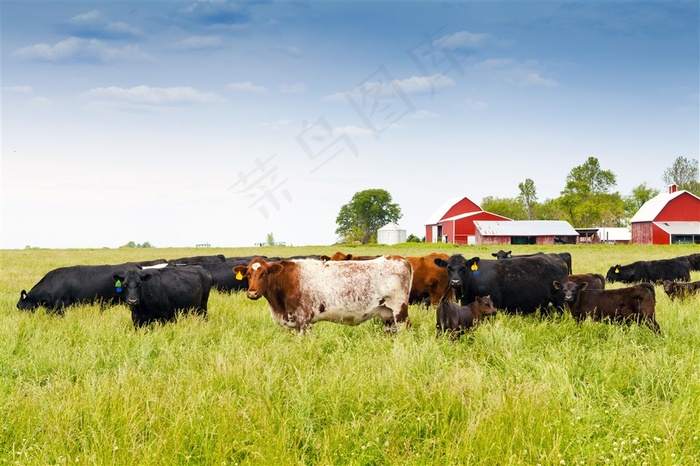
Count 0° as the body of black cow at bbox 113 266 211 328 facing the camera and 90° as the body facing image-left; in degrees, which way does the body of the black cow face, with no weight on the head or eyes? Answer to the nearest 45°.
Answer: approximately 45°

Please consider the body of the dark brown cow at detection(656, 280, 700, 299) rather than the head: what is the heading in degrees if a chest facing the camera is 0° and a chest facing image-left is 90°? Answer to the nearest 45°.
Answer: approximately 90°

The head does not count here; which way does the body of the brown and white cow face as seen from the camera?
to the viewer's left

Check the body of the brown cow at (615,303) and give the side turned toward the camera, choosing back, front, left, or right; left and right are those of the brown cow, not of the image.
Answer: left

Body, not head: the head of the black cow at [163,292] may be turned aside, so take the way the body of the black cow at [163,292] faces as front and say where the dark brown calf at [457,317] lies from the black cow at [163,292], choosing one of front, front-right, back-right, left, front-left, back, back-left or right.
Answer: left

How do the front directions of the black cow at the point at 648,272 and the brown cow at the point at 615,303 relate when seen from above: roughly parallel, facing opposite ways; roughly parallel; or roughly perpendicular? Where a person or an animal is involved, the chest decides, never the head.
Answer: roughly parallel

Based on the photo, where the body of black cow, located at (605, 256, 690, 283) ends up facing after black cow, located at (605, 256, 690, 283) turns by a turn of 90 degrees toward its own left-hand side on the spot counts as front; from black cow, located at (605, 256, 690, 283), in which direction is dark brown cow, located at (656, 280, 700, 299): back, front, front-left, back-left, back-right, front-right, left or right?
front

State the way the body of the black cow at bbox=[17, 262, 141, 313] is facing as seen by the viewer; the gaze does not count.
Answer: to the viewer's left

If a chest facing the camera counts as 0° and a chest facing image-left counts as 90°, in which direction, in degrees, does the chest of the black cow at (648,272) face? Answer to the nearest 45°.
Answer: approximately 90°

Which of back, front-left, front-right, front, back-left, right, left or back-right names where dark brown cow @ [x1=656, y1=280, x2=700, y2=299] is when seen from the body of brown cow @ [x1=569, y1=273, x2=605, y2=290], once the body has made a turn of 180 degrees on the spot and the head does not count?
front-left

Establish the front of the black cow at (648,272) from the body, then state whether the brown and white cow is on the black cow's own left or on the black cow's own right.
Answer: on the black cow's own left

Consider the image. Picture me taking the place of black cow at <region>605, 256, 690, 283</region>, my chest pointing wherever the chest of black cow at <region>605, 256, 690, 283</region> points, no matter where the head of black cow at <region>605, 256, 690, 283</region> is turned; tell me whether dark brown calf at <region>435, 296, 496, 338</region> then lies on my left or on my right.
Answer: on my left

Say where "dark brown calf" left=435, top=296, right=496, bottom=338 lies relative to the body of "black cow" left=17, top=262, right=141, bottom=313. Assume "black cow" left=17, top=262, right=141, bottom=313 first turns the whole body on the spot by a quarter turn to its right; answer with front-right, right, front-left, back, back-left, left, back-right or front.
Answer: back-right

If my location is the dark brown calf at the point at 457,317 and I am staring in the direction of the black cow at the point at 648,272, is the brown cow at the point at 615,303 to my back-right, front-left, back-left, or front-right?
front-right

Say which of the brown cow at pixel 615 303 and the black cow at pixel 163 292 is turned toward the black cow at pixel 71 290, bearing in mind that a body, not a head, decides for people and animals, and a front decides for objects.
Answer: the brown cow
